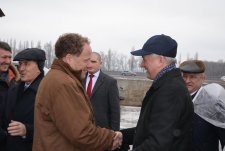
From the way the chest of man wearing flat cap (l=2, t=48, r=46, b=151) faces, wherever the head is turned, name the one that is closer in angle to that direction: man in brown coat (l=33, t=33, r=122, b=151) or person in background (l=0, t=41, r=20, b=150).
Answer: the man in brown coat

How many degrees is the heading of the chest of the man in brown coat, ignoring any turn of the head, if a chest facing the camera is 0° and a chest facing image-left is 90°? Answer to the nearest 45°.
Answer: approximately 270°

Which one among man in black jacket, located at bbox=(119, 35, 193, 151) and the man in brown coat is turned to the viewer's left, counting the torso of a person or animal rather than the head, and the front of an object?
the man in black jacket

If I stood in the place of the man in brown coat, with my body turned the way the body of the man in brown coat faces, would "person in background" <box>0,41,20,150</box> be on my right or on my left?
on my left

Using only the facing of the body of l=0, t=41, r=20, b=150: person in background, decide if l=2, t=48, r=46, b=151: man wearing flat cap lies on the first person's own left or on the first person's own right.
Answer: on the first person's own left

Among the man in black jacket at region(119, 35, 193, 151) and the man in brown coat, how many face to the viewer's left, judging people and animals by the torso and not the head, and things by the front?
1

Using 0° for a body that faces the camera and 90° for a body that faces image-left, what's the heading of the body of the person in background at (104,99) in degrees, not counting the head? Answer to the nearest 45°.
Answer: approximately 45°

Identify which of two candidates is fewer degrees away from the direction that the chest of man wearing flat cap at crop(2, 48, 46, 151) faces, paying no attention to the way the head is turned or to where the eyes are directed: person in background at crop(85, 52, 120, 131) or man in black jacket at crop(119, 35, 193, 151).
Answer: the man in black jacket

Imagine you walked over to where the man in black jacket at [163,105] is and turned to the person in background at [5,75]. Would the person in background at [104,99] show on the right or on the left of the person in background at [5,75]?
right

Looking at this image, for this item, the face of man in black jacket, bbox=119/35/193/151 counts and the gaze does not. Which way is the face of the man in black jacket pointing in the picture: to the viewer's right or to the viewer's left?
to the viewer's left
